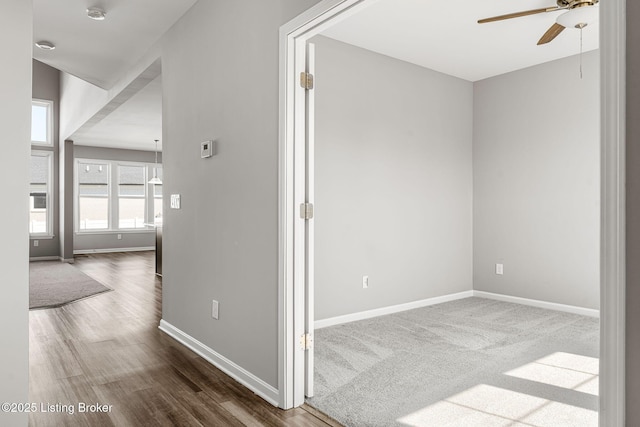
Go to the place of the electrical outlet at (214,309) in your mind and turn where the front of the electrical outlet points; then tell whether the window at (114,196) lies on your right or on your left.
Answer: on your right

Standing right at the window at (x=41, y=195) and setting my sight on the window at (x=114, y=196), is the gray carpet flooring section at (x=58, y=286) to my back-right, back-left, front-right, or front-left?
back-right

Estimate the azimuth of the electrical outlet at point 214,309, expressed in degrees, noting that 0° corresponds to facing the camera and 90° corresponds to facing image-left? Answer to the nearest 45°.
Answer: approximately 45°

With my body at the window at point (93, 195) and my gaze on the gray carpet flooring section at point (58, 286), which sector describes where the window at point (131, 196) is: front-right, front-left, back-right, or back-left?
back-left

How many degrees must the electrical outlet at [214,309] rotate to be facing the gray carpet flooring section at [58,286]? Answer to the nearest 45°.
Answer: approximately 90° to its right

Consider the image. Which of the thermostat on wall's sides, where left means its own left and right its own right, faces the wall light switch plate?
right

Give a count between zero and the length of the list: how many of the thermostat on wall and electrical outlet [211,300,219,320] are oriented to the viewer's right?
0
